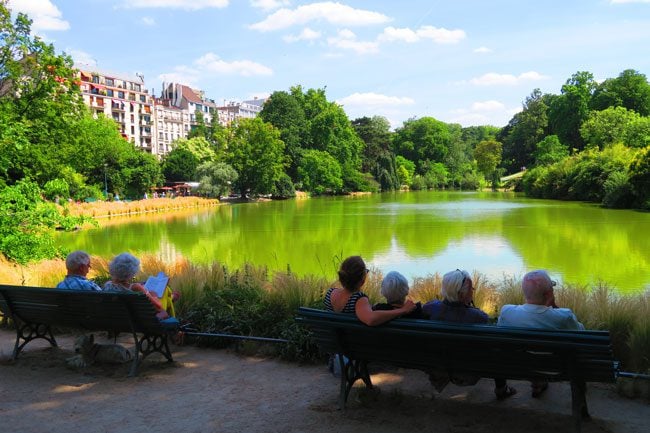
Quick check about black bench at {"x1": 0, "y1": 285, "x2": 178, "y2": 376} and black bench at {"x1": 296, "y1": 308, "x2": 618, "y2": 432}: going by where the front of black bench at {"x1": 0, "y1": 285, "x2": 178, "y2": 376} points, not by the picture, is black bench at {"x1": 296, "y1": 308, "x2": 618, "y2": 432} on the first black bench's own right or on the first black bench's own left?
on the first black bench's own right

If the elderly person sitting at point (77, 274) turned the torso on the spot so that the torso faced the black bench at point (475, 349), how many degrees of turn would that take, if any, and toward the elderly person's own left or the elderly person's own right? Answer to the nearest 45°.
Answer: approximately 90° to the elderly person's own right

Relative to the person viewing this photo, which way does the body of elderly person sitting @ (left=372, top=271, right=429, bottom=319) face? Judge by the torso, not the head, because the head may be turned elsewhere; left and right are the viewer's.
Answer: facing away from the viewer

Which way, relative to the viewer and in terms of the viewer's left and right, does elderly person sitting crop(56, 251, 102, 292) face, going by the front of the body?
facing away from the viewer and to the right of the viewer

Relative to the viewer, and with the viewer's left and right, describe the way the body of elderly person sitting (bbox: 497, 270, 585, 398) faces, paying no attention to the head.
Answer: facing away from the viewer

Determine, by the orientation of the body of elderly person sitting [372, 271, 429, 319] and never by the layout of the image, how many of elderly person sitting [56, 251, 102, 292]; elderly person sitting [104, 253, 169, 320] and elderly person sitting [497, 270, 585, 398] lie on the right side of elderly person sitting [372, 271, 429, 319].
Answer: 1

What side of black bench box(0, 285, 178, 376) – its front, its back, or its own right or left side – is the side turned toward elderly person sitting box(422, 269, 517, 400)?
right

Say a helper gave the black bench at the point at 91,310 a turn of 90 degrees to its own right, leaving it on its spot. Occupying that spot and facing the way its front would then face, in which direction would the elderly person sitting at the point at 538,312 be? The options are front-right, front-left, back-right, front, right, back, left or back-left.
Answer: front

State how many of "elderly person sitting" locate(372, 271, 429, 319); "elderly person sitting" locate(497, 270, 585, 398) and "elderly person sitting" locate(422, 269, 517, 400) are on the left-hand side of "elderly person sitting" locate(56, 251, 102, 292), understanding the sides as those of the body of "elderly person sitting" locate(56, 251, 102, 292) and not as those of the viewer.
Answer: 0

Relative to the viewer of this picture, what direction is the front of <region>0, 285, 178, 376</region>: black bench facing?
facing away from the viewer and to the right of the viewer

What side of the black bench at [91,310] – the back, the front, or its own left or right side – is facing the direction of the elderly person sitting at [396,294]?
right

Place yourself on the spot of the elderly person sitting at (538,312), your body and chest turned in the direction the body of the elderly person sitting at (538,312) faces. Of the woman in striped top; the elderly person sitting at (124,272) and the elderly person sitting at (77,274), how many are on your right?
0

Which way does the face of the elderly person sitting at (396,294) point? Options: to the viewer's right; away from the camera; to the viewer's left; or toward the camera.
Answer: away from the camera

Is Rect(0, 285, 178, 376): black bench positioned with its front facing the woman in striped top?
no

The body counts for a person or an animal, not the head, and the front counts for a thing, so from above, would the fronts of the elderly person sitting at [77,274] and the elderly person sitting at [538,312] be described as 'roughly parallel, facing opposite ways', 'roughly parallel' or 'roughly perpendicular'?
roughly parallel

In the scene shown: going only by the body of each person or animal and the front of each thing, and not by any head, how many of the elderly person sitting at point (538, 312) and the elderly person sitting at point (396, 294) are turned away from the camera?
2
